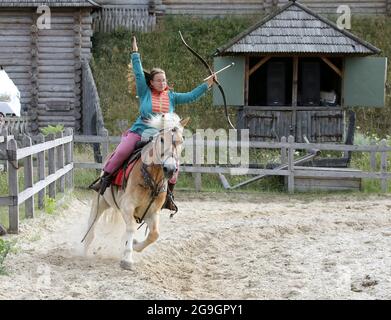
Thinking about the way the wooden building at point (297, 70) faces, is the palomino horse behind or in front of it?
in front

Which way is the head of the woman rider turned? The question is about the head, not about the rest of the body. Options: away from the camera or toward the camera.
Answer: toward the camera

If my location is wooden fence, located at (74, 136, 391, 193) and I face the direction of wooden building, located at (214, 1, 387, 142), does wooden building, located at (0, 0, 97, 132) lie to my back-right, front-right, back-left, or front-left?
front-left

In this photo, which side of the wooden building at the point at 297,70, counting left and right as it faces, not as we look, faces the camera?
front

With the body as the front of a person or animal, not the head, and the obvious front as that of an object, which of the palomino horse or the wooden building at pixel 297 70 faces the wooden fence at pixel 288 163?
the wooden building

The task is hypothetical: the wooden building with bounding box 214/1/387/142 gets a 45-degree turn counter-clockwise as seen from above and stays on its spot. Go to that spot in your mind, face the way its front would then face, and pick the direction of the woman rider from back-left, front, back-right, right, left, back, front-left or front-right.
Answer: front-right

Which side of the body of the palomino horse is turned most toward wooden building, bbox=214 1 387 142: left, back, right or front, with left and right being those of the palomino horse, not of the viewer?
left

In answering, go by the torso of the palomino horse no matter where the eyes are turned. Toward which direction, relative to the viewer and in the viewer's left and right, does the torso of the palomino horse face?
facing the viewer and to the right of the viewer

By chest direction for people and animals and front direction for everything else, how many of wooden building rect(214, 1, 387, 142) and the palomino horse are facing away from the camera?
0

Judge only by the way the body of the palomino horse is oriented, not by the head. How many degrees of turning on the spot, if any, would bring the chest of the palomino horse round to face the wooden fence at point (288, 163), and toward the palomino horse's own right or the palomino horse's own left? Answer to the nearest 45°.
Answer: approximately 90° to the palomino horse's own left

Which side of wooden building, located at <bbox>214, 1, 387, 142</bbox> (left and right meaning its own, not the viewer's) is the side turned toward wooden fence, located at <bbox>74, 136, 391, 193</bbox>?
front

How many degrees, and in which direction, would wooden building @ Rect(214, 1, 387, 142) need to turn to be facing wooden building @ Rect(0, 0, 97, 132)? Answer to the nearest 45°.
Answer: approximately 135° to its right
